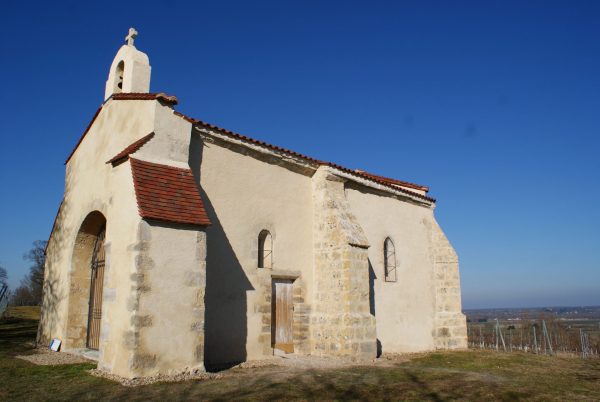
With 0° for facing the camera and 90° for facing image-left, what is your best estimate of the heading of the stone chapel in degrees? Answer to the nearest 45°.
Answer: approximately 45°
